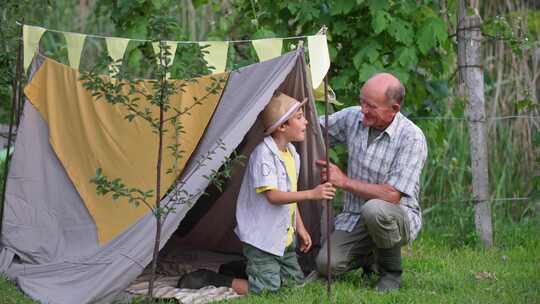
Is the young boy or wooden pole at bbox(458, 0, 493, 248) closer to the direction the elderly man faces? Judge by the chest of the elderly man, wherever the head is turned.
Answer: the young boy

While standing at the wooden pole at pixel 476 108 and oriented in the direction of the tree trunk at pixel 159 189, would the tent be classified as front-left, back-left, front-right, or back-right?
front-right

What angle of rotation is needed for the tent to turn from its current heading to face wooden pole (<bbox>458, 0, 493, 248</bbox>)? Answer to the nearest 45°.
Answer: approximately 45° to its left

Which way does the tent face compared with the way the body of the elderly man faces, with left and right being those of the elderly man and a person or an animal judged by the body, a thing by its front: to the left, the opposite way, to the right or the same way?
to the left

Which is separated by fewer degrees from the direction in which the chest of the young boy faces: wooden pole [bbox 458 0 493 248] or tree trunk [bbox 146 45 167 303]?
the wooden pole

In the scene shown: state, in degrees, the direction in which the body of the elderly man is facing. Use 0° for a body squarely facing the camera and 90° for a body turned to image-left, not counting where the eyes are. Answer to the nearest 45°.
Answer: approximately 45°

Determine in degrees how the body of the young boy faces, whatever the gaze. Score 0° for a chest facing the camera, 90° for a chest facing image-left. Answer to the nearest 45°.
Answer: approximately 270°

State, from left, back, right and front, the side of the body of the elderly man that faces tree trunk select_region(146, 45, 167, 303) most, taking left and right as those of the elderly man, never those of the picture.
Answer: front

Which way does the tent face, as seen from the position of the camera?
facing the viewer and to the right of the viewer

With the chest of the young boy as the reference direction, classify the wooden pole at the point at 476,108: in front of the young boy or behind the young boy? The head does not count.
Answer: in front

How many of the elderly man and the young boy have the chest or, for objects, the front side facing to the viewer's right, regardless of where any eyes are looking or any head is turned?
1

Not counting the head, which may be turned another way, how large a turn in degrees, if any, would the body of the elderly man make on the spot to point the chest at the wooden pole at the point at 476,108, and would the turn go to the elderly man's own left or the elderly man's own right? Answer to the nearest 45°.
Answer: approximately 180°

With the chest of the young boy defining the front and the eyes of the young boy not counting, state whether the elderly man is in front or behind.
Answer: in front

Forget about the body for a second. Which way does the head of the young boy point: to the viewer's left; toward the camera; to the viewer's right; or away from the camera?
to the viewer's right
